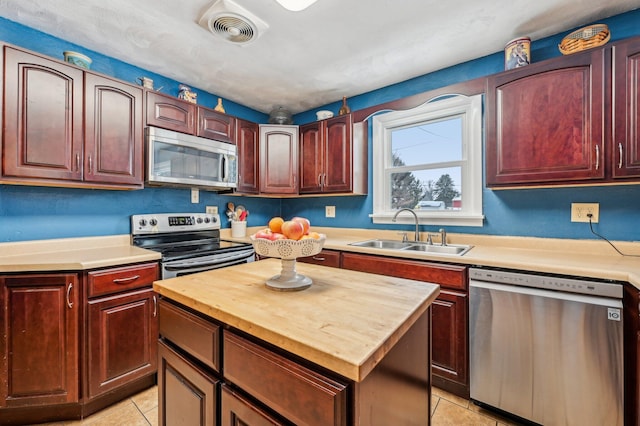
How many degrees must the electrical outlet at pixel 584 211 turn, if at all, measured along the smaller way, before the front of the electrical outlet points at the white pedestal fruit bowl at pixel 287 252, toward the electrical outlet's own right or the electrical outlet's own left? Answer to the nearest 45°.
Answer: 0° — it already faces it

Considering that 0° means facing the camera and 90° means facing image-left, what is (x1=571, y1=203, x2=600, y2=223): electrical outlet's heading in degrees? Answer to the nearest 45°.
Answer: approximately 0°

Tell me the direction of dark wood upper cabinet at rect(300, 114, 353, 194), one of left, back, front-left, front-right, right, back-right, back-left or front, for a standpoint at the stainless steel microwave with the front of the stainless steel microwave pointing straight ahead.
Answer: front-left

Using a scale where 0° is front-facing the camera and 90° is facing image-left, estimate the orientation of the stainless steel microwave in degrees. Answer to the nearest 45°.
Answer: approximately 315°

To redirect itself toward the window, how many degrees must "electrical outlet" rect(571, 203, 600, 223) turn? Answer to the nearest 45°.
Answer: approximately 90° to its right

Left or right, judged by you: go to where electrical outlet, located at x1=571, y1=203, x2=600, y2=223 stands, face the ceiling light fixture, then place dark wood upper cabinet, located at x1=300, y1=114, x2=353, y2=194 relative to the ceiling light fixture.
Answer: right

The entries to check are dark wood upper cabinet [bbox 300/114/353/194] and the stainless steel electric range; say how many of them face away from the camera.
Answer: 0

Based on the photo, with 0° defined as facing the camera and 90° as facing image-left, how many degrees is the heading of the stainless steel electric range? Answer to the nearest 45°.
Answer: approximately 315°
